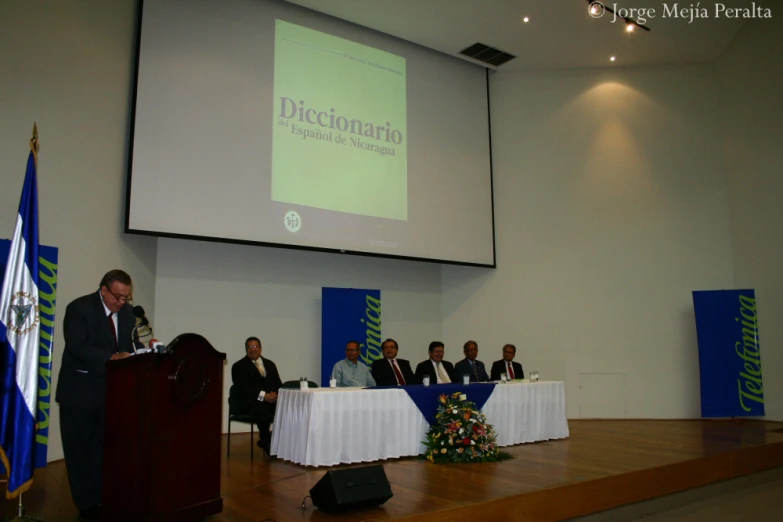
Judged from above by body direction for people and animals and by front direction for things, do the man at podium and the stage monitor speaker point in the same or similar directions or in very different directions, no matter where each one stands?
very different directions

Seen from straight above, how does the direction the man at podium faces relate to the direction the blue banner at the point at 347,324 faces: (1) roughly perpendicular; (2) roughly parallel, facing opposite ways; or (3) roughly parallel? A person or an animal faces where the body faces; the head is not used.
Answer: roughly perpendicular

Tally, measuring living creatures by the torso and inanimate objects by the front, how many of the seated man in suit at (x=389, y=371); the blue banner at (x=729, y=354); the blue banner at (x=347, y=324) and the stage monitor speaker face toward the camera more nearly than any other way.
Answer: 3

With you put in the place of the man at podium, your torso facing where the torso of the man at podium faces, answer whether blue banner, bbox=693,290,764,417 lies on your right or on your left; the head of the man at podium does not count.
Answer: on your left

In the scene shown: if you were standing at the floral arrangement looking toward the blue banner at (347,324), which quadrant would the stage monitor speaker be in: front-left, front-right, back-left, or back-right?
back-left

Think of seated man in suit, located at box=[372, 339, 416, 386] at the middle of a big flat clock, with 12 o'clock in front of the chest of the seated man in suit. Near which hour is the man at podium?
The man at podium is roughly at 1 o'clock from the seated man in suit.

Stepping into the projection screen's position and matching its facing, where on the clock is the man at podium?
The man at podium is roughly at 2 o'clock from the projection screen.

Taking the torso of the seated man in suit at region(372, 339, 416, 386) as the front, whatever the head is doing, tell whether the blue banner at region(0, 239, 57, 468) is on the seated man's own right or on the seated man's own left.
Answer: on the seated man's own right

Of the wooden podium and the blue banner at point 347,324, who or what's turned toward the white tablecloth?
the blue banner

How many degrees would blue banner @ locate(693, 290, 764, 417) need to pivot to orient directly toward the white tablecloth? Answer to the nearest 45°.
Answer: approximately 45° to its right
